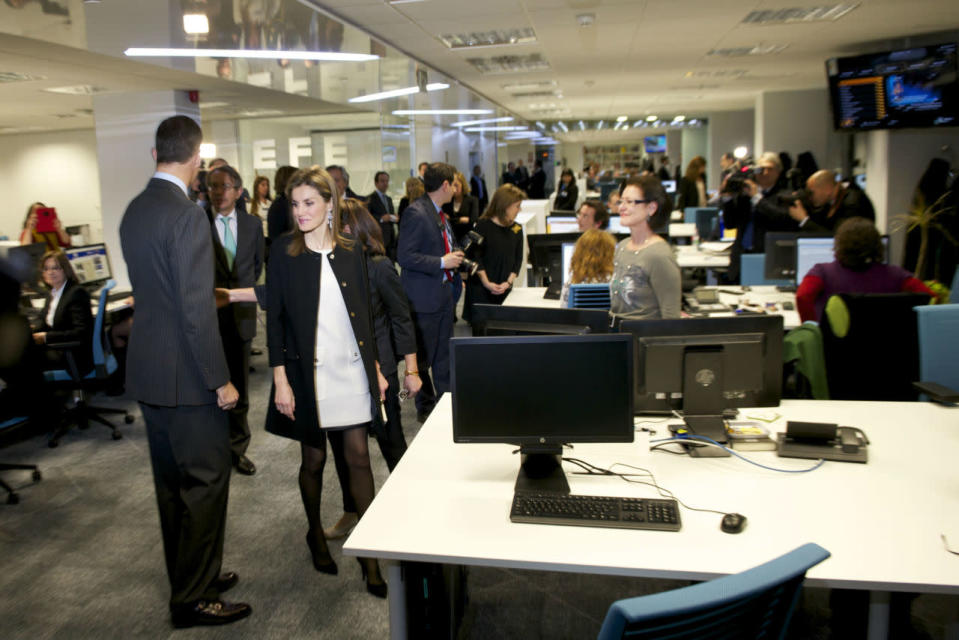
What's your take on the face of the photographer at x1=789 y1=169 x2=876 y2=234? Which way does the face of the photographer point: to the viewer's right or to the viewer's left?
to the viewer's left

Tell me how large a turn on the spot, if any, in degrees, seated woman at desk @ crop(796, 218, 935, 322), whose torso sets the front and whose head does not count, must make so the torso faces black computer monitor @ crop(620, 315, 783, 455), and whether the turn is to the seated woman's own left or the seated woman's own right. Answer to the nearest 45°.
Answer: approximately 180°

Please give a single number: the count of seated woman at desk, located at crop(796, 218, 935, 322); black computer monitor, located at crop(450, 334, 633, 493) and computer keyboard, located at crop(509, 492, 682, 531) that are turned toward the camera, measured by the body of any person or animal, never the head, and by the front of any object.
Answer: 2

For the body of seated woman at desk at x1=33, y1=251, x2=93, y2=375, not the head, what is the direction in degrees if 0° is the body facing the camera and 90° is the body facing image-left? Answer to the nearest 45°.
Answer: approximately 45°

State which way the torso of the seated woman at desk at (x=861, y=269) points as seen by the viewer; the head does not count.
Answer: away from the camera

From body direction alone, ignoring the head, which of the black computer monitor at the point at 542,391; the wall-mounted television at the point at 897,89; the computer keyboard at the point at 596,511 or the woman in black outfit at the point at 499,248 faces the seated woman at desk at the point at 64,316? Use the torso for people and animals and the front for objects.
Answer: the wall-mounted television
